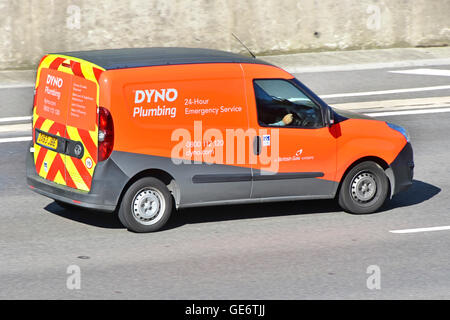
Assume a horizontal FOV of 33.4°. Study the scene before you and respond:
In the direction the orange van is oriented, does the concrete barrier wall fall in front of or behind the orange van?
in front

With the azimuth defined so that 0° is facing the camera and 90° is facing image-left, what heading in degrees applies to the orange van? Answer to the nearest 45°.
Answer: approximately 225°
